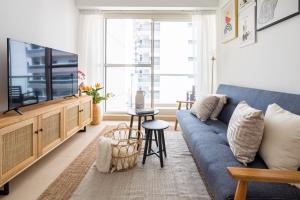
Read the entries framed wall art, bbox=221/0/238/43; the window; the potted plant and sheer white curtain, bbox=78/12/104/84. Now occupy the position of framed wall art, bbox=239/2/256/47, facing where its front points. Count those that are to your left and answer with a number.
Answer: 0

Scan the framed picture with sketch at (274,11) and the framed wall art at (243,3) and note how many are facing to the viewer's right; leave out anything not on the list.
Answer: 0

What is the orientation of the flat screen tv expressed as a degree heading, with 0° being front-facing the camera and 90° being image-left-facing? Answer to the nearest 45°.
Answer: approximately 315°

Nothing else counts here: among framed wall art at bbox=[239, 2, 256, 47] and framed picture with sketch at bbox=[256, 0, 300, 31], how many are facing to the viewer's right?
0

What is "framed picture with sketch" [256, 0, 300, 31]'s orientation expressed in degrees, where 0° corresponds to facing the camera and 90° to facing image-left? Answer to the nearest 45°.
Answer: approximately 45°

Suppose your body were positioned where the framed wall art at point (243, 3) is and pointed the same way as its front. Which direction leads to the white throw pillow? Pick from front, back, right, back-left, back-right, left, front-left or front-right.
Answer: front-left

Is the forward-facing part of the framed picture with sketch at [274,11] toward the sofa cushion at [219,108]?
no

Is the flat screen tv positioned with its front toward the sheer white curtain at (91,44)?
no

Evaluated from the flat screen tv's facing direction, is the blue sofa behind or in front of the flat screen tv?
in front

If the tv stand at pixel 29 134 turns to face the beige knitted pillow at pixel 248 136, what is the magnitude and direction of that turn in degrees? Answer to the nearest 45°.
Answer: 0° — it already faces it

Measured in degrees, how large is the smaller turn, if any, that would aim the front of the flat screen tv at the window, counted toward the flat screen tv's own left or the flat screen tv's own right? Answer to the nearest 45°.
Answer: approximately 90° to the flat screen tv's own left

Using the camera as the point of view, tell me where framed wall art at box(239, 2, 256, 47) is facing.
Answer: facing the viewer and to the left of the viewer

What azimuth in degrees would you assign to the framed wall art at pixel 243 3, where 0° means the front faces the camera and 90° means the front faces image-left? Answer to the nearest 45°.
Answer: approximately 45°

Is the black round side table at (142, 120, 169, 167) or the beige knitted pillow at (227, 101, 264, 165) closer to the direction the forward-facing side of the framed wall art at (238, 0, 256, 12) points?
the black round side table
